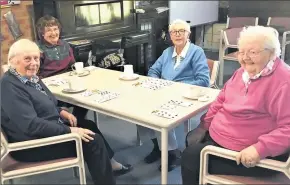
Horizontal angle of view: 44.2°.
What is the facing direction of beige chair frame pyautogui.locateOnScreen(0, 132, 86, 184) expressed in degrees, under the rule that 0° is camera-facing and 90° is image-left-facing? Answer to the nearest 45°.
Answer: approximately 270°

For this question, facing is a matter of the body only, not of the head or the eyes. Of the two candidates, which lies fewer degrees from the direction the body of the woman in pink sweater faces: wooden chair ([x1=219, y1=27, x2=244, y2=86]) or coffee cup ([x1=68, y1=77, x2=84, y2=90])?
the coffee cup

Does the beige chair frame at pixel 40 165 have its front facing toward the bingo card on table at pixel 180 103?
yes

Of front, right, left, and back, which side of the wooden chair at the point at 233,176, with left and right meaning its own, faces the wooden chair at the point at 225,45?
right

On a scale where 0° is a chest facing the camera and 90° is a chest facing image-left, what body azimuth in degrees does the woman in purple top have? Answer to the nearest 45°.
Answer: approximately 315°

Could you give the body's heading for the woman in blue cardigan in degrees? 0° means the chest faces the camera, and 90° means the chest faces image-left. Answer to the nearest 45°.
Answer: approximately 45°

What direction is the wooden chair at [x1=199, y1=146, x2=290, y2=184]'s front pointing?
to the viewer's left

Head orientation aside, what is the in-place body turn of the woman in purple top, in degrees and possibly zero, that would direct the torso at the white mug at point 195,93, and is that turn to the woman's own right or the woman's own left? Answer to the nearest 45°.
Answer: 0° — they already face it
